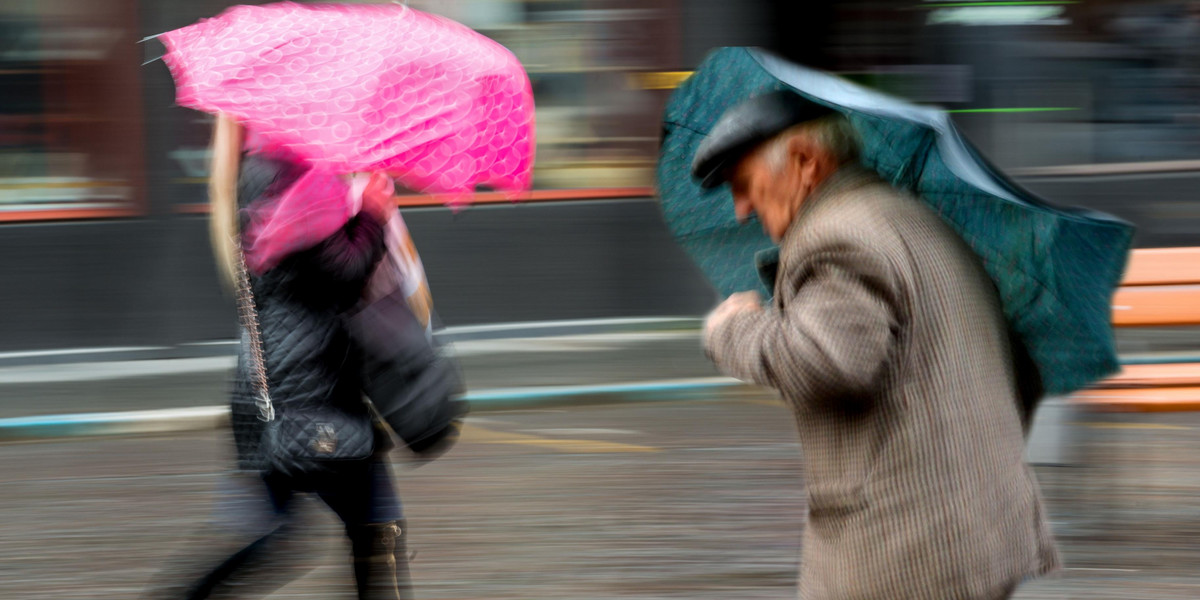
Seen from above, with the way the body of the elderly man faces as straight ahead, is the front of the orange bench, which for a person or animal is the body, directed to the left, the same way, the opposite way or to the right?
to the left

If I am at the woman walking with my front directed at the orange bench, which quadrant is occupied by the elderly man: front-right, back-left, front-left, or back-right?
front-right

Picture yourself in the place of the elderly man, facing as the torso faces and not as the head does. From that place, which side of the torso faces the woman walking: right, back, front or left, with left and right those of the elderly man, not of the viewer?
front

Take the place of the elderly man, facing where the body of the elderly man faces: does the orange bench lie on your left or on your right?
on your right

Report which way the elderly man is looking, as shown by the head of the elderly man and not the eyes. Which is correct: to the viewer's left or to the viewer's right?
to the viewer's left

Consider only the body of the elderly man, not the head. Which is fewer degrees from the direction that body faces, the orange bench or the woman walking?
the woman walking

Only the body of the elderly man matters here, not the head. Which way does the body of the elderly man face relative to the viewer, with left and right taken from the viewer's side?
facing to the left of the viewer

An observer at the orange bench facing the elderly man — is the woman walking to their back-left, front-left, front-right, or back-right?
front-right

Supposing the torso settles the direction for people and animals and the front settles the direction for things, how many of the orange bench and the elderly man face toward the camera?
1

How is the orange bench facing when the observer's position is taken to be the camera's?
facing the viewer

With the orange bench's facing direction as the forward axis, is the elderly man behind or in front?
in front

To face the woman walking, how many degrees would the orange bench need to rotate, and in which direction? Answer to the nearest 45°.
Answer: approximately 45° to its right

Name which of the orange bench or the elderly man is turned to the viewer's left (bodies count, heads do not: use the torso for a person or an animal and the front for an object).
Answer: the elderly man

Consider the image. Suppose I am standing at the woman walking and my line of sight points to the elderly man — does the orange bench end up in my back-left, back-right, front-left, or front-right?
front-left
